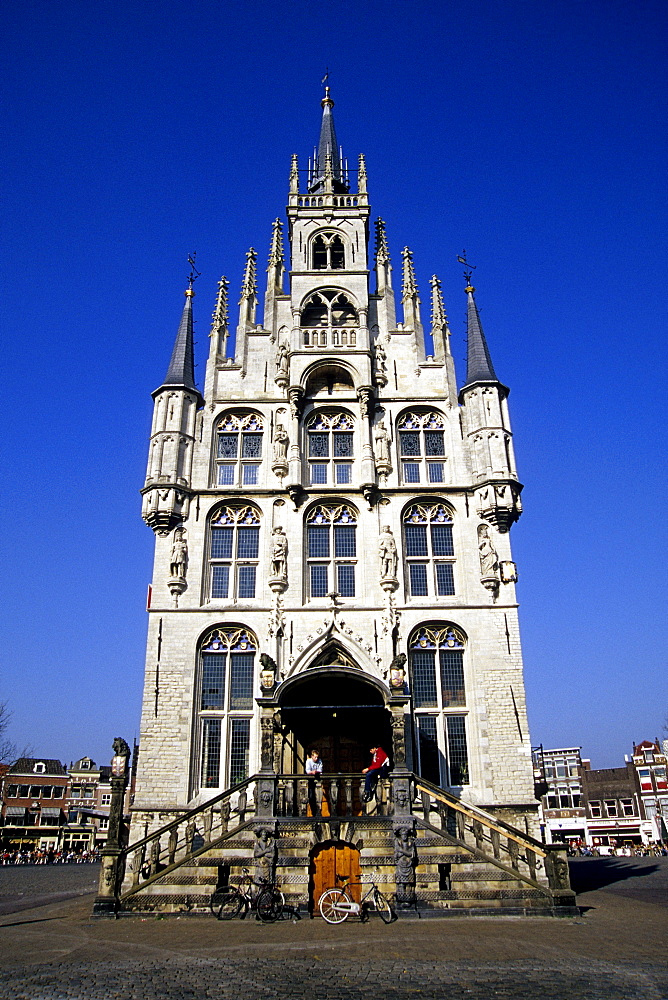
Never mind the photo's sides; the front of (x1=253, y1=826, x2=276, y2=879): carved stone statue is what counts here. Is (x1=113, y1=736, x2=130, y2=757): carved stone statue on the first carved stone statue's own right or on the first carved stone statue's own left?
on the first carved stone statue's own right

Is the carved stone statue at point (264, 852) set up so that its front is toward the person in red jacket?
no

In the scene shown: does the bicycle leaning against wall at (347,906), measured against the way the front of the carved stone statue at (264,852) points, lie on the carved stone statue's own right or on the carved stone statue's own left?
on the carved stone statue's own left

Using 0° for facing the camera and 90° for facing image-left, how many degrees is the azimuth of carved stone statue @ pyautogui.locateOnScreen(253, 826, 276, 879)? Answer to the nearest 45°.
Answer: approximately 0°

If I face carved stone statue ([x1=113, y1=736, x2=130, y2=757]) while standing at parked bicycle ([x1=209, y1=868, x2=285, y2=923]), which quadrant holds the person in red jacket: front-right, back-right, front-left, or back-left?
back-right

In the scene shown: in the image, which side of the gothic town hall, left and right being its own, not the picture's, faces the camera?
front

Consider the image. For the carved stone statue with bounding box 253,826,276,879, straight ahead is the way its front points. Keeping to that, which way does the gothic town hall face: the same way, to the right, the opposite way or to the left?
the same way

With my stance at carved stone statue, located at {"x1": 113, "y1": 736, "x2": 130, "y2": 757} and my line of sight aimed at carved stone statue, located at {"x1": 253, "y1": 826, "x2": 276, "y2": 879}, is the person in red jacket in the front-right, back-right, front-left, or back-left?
front-left
